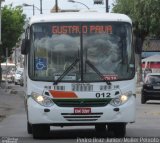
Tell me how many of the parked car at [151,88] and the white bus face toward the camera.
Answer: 1

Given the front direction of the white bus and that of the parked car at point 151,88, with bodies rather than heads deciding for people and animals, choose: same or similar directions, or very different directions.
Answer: very different directions

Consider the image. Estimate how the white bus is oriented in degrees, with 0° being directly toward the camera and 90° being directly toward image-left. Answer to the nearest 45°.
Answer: approximately 0°

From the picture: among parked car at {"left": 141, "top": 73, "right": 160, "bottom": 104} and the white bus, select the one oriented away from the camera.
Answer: the parked car

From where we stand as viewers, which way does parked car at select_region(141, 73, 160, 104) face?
facing away from the viewer

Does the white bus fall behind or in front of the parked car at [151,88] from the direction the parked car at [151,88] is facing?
behind

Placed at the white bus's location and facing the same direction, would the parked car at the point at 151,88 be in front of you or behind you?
behind
